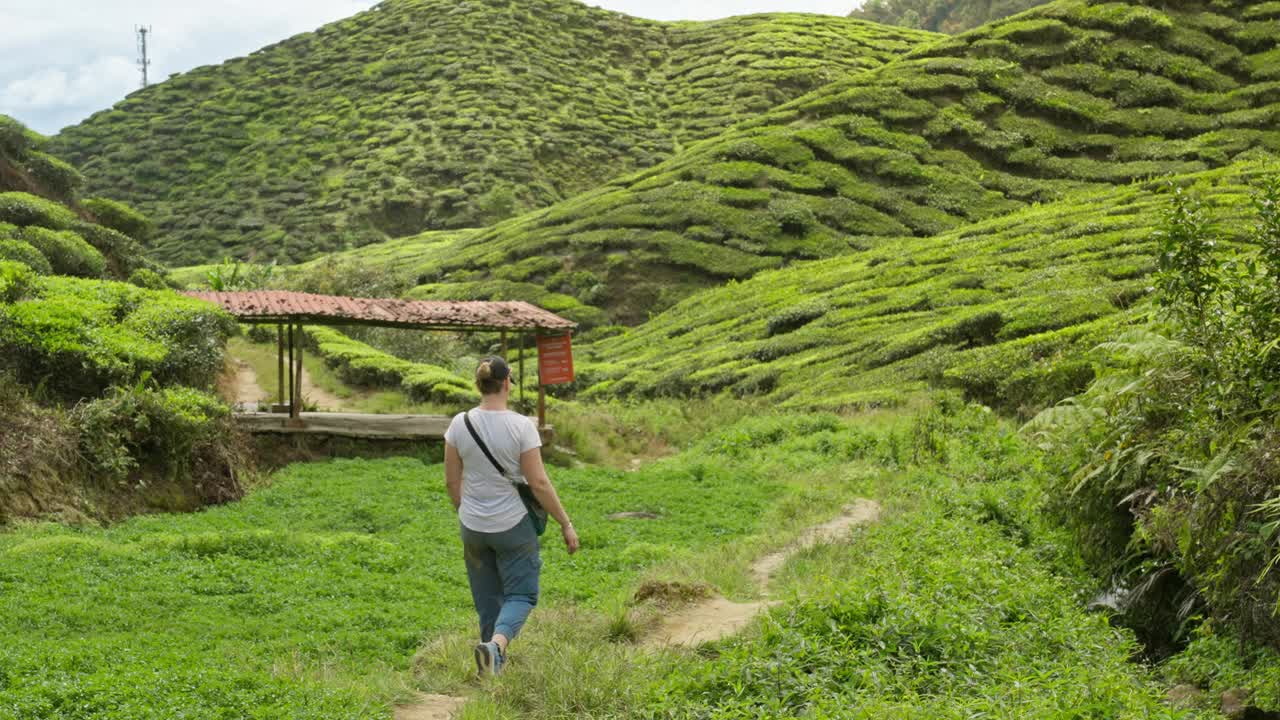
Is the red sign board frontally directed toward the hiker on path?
yes

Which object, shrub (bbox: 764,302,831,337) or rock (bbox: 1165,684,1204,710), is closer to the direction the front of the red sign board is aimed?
the rock

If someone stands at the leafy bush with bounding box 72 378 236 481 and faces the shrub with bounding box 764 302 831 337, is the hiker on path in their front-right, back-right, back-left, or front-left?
back-right

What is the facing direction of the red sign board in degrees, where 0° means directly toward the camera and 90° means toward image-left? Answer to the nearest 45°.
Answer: approximately 0°

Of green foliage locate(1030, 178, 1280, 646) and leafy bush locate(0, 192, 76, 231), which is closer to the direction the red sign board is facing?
the green foliage

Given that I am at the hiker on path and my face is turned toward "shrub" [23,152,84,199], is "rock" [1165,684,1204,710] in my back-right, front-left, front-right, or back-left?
back-right

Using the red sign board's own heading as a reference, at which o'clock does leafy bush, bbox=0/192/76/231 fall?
The leafy bush is roughly at 4 o'clock from the red sign board.

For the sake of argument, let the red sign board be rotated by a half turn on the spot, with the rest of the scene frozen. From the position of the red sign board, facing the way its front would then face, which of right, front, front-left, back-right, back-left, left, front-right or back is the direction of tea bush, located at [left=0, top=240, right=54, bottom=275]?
left

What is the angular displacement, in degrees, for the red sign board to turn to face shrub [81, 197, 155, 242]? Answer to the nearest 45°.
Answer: approximately 135° to its right

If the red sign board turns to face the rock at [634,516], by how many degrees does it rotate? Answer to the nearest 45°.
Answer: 0° — it already faces it

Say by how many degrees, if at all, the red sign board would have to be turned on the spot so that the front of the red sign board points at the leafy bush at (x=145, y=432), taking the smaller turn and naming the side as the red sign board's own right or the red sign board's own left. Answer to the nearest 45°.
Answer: approximately 45° to the red sign board's own right

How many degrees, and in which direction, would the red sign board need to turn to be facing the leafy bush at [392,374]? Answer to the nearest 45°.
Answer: approximately 135° to its right

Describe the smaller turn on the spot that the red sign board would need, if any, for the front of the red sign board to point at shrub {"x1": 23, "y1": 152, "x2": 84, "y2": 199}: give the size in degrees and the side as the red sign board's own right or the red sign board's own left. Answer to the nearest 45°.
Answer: approximately 135° to the red sign board's own right
